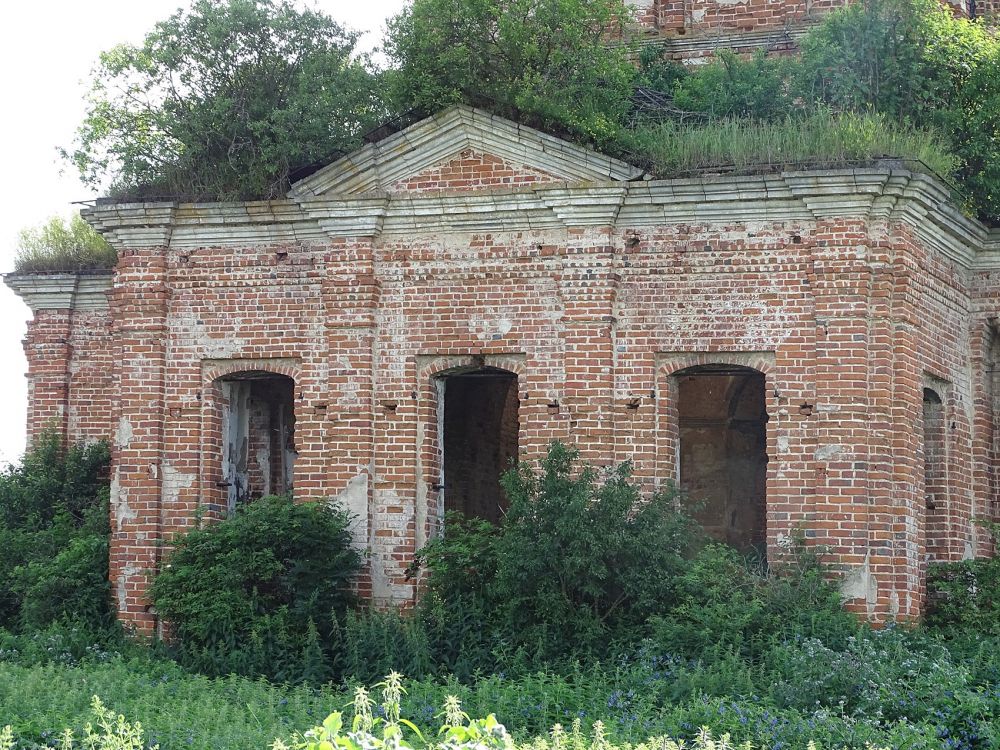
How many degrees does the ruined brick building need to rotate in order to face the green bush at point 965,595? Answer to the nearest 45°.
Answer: approximately 90° to its left

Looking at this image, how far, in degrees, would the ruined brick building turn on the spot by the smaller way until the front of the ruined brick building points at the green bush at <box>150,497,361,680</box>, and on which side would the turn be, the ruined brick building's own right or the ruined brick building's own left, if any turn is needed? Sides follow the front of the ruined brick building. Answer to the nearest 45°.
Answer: approximately 90° to the ruined brick building's own right

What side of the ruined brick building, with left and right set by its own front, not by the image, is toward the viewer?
front

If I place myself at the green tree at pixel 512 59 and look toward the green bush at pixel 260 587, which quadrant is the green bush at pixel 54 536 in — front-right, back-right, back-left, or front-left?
front-right

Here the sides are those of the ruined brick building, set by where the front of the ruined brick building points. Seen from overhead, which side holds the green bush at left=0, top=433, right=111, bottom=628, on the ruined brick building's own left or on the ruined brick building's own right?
on the ruined brick building's own right

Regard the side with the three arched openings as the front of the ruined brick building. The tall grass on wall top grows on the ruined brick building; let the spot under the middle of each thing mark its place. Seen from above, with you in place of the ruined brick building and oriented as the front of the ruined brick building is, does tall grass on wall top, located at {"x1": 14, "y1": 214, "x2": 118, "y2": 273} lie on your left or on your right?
on your right
